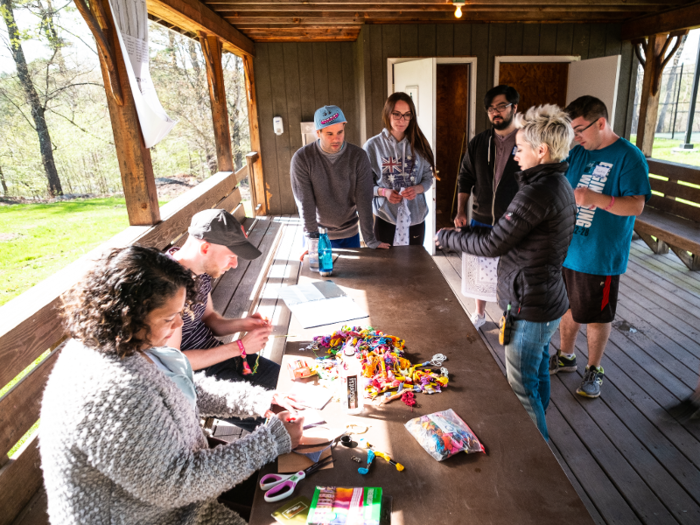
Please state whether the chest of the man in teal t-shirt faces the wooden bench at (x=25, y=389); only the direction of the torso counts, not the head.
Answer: yes

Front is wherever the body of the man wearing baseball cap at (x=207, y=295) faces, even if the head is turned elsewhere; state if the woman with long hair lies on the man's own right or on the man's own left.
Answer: on the man's own left

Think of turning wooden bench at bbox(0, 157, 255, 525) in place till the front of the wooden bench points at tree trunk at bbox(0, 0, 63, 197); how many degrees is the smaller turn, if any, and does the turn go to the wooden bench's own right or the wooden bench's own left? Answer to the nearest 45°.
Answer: approximately 135° to the wooden bench's own left

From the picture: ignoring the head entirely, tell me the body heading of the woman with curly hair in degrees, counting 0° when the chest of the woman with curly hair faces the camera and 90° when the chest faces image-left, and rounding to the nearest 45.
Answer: approximately 270°

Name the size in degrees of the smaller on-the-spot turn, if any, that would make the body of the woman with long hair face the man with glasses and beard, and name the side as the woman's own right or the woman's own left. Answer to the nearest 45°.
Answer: approximately 90° to the woman's own left

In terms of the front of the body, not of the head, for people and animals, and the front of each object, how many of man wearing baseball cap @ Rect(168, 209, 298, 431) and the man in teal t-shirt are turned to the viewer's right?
1

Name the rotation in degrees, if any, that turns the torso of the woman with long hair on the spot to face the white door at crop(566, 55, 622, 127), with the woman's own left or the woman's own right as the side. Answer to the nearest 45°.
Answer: approximately 135° to the woman's own left

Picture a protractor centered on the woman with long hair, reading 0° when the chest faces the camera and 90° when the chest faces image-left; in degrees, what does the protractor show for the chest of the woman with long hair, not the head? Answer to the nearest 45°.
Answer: approximately 0°

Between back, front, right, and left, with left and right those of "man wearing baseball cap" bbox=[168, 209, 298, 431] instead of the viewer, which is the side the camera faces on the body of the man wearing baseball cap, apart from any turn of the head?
right

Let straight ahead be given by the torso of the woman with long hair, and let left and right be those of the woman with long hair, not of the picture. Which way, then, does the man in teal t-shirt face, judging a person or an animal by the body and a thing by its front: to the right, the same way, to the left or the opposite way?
to the right

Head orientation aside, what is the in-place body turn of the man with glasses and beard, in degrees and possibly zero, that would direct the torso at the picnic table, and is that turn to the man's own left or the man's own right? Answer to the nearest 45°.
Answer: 0° — they already face it

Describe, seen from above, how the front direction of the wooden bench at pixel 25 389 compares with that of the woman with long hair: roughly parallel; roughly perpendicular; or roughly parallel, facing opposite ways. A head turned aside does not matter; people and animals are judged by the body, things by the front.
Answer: roughly perpendicular

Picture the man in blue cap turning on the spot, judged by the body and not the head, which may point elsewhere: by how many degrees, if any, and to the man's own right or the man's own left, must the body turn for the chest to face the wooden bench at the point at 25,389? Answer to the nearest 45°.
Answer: approximately 45° to the man's own right

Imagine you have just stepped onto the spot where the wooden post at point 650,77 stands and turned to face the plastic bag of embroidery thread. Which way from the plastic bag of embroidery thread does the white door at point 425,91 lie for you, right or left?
right

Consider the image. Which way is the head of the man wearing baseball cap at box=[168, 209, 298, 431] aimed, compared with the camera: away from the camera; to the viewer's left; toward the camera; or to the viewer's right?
to the viewer's right
